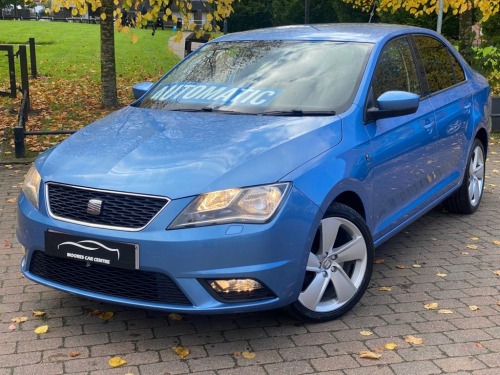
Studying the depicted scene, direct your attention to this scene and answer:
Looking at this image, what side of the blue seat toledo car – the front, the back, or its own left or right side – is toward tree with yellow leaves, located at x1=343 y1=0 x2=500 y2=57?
back

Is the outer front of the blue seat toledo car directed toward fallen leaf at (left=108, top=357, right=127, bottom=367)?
yes

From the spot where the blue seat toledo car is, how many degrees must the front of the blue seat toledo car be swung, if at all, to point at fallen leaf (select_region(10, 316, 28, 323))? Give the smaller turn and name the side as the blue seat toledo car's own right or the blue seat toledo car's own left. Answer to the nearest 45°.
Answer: approximately 45° to the blue seat toledo car's own right

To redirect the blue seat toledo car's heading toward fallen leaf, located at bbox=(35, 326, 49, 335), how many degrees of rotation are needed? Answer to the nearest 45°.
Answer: approximately 45° to its right

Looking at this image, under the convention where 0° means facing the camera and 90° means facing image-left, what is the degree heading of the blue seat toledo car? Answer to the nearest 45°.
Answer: approximately 45°
